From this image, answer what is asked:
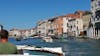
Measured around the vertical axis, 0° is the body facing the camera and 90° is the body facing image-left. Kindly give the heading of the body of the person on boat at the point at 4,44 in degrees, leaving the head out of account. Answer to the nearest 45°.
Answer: approximately 180°
